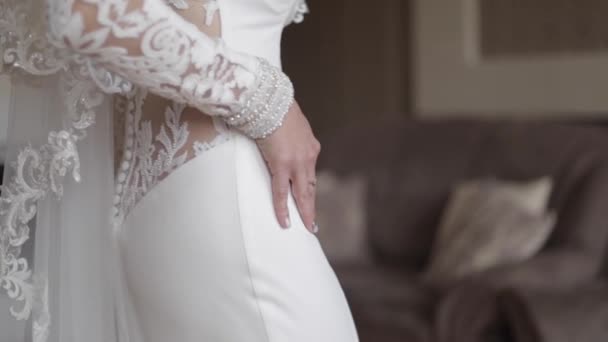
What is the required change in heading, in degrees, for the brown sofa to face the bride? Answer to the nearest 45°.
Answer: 0° — it already faces them

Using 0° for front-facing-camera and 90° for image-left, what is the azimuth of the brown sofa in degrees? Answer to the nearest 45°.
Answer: approximately 0°
